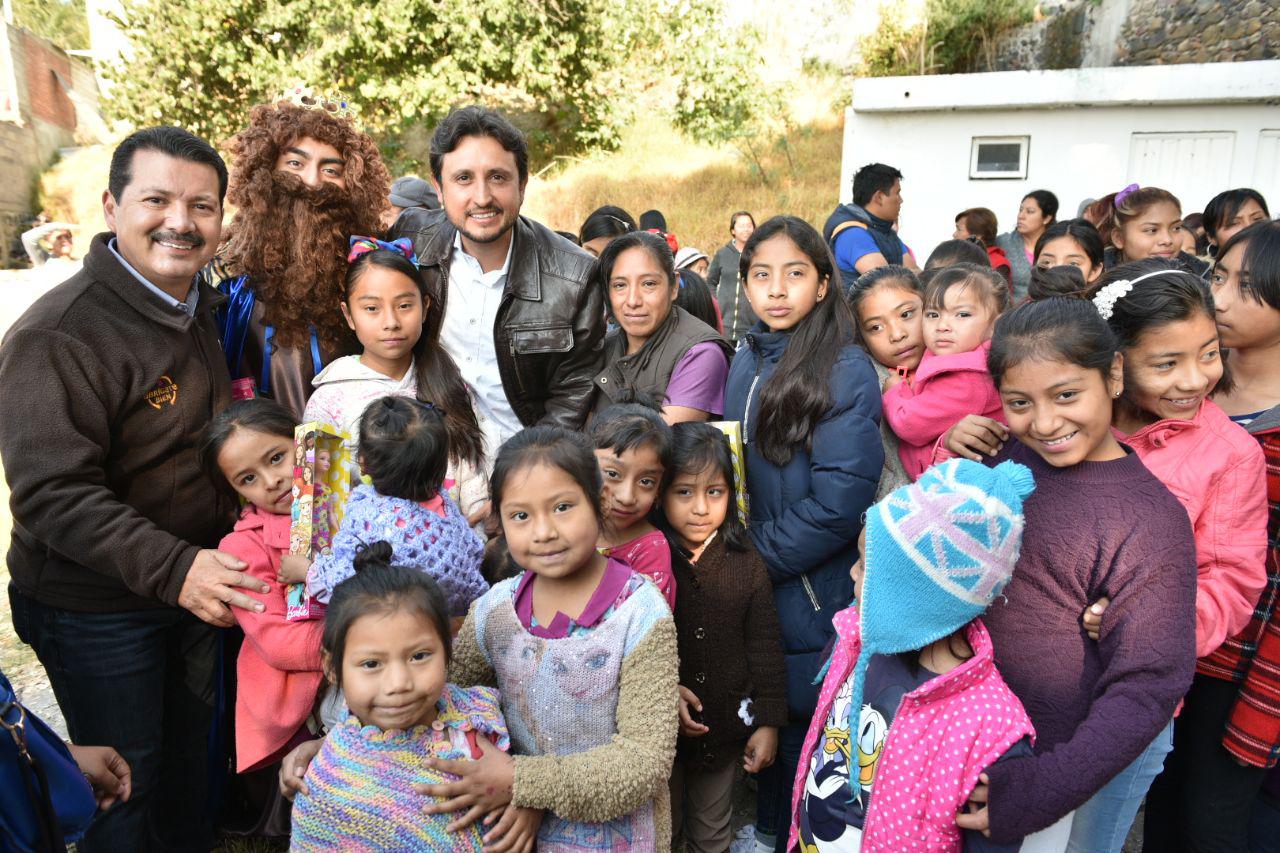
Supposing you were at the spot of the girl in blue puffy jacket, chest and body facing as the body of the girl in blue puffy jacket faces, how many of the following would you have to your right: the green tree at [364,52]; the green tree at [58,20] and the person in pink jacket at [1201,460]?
2

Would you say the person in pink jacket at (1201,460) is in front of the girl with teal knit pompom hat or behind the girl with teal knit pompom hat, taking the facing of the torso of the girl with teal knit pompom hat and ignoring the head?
behind

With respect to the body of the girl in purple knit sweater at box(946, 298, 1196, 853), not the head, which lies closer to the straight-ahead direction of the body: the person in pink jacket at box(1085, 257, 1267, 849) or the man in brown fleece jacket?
the man in brown fleece jacket

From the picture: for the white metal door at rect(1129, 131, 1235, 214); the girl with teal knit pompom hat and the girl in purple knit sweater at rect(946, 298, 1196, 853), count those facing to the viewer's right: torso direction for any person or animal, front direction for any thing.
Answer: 0

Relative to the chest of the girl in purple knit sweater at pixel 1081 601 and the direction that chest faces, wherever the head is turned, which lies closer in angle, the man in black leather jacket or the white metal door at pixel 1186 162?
the man in black leather jacket

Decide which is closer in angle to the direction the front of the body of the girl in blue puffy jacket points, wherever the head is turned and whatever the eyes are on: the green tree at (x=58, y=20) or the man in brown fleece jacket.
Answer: the man in brown fleece jacket

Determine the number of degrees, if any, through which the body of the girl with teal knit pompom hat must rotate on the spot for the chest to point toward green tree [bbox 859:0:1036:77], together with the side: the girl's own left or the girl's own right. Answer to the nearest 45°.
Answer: approximately 135° to the girl's own right

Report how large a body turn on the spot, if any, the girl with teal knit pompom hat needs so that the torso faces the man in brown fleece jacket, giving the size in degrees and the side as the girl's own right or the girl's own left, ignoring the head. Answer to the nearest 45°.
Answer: approximately 45° to the girl's own right

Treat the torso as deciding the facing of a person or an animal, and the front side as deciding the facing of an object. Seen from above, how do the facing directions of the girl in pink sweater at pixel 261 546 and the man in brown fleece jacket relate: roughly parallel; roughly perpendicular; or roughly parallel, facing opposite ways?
roughly parallel

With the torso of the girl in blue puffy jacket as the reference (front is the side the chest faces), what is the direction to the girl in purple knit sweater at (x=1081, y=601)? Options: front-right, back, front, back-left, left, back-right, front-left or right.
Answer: left

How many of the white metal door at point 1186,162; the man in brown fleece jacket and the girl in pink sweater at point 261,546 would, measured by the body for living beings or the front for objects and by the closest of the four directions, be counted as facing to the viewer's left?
0

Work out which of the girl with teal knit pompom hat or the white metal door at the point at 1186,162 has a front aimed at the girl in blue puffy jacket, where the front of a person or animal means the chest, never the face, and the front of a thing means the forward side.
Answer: the white metal door

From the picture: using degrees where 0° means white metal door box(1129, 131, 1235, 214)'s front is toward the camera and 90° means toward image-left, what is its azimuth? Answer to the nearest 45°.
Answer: approximately 0°

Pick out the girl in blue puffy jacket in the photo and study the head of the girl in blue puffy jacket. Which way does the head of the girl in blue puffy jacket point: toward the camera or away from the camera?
toward the camera

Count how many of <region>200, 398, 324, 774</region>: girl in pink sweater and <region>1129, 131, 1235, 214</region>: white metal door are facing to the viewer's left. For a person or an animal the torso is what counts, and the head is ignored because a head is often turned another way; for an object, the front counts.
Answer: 0

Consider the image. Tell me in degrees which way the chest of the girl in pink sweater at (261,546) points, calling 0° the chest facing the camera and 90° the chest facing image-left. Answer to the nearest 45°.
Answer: approximately 315°

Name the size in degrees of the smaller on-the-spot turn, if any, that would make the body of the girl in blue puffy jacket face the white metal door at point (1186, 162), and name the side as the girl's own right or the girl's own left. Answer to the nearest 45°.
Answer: approximately 180°

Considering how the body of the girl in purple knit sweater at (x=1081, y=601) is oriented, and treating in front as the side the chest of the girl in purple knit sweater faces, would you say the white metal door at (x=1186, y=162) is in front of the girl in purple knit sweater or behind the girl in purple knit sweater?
behind

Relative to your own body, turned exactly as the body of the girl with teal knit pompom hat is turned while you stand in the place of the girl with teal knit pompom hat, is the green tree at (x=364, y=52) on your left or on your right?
on your right
